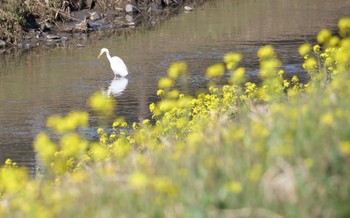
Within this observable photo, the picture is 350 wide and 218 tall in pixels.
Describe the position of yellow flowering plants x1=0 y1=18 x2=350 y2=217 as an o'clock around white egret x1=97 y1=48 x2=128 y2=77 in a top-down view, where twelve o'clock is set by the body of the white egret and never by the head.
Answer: The yellow flowering plants is roughly at 9 o'clock from the white egret.

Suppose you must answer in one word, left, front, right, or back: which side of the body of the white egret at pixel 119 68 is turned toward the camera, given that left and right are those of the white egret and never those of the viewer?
left

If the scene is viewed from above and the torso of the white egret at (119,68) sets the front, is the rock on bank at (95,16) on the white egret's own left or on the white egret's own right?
on the white egret's own right
